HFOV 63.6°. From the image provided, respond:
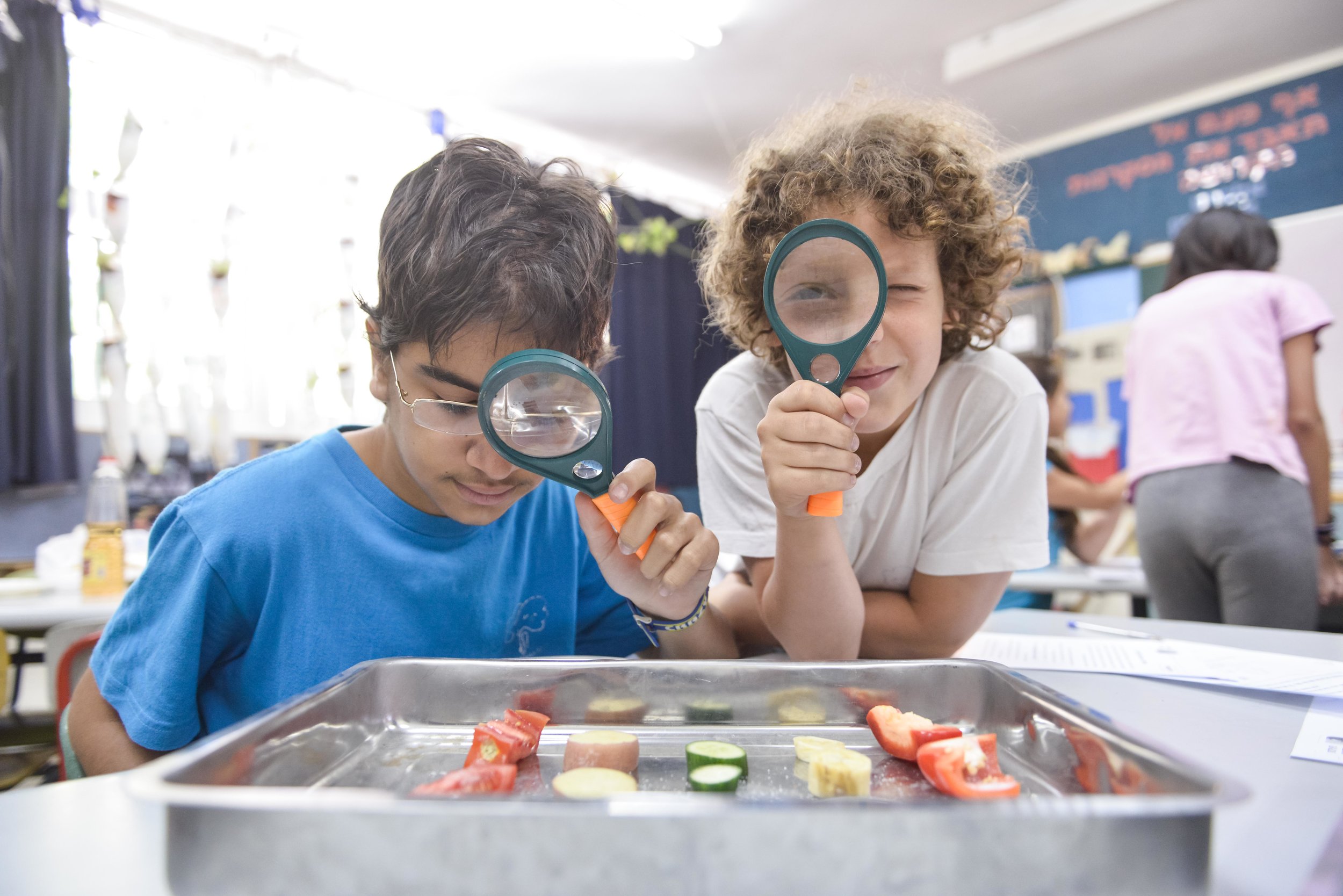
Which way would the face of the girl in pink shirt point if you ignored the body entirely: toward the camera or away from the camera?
away from the camera

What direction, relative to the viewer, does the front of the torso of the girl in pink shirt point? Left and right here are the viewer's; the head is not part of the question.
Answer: facing away from the viewer

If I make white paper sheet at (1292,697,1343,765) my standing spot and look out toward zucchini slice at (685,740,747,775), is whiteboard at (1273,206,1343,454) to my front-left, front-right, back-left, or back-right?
back-right

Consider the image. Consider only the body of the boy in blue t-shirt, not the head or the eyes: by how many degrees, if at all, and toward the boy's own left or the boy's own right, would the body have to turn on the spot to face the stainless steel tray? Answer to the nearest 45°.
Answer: approximately 45° to the boy's own right

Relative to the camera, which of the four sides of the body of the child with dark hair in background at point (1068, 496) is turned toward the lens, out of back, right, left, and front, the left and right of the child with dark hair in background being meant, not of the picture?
right

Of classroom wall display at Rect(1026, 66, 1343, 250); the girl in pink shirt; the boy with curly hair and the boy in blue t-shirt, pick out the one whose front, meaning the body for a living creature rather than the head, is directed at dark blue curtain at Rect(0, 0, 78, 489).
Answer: the classroom wall display

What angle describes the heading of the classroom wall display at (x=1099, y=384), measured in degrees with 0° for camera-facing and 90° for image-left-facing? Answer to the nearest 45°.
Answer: approximately 0°

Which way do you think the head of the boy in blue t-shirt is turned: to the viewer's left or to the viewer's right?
to the viewer's right

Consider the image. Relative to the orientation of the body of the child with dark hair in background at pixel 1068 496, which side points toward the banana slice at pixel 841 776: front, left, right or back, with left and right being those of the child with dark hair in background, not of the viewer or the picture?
right

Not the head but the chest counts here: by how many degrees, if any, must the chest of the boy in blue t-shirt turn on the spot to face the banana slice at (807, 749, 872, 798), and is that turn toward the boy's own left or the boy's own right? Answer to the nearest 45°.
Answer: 0° — they already face it

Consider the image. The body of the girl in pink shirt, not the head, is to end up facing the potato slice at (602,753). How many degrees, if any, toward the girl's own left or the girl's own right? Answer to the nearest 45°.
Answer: approximately 180°

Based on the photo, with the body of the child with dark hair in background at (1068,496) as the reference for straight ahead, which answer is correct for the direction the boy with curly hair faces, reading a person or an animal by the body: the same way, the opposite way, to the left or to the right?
to the right
